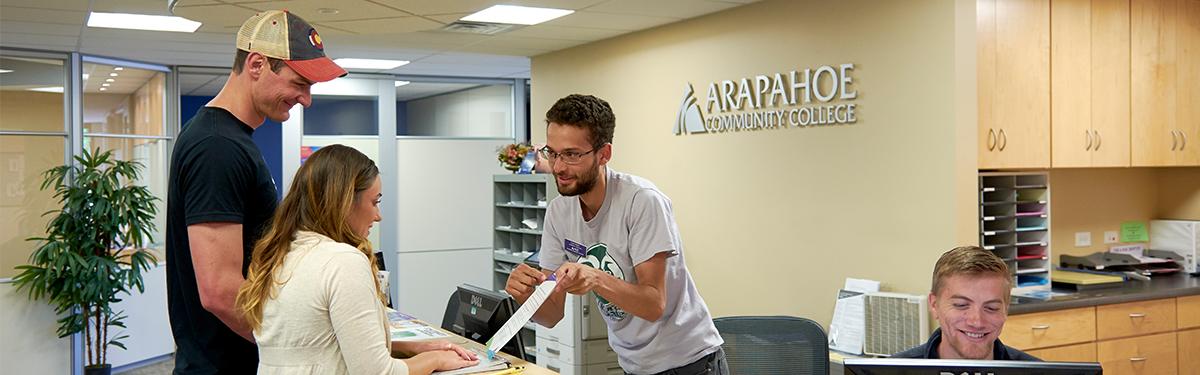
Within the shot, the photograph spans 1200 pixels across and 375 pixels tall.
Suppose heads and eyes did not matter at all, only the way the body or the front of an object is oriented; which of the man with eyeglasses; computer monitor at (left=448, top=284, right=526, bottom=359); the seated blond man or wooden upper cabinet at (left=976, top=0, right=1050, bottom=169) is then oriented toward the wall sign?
the computer monitor

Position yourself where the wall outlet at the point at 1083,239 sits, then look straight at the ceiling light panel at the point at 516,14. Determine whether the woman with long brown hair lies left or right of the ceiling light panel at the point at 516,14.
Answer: left

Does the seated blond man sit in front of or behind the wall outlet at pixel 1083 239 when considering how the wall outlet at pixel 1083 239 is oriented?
in front

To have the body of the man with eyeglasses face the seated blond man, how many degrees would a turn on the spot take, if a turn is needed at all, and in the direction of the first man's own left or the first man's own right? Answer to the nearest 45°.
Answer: approximately 90° to the first man's own left

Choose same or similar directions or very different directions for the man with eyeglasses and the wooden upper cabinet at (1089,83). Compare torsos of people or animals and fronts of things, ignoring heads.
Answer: same or similar directions

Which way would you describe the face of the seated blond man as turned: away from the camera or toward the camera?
toward the camera

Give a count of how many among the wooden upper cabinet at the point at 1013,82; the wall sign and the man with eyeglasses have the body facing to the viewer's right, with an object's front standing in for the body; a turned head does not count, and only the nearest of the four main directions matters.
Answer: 0

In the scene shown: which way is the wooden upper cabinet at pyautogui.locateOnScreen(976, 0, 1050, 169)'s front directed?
toward the camera

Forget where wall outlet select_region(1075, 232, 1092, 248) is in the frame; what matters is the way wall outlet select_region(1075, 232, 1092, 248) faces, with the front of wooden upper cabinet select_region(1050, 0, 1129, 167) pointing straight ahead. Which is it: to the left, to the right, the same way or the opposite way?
the same way

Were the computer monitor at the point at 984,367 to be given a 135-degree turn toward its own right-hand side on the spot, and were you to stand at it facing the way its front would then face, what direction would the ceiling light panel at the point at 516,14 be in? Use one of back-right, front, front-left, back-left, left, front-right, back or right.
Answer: back

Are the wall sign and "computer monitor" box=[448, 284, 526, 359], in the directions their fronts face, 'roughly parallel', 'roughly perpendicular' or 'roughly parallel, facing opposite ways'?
roughly parallel, facing opposite ways

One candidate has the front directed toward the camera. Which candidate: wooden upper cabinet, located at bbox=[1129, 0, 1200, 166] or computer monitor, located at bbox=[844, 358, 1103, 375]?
the wooden upper cabinet

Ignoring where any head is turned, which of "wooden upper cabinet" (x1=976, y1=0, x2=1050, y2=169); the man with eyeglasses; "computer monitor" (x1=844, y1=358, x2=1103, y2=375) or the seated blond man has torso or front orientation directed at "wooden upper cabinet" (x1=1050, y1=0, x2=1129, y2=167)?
the computer monitor

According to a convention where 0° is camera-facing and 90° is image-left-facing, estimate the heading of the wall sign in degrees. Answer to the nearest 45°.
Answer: approximately 45°

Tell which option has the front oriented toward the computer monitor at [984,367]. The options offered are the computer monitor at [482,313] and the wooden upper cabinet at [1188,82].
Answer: the wooden upper cabinet

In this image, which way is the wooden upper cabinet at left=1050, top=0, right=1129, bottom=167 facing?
toward the camera

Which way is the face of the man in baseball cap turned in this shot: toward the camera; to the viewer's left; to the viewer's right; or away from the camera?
to the viewer's right

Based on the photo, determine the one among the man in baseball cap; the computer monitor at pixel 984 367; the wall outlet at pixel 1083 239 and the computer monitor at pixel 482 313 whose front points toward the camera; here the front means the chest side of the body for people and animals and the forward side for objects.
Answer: the wall outlet

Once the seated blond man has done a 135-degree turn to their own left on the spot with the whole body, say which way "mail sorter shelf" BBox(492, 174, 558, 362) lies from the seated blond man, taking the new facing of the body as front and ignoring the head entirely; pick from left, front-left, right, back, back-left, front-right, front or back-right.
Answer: left

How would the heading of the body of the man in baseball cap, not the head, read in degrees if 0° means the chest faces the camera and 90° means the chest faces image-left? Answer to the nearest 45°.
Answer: approximately 270°
